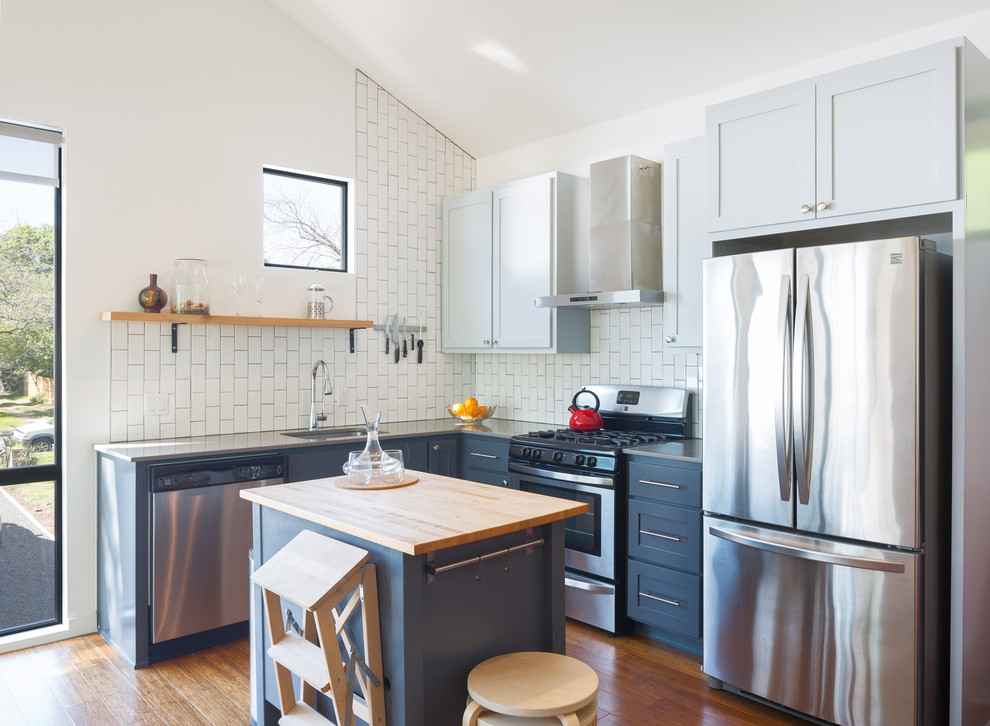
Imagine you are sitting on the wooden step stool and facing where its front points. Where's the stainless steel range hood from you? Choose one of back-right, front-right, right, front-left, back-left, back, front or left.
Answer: back

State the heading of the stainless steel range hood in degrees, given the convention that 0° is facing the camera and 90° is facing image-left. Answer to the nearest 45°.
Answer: approximately 45°

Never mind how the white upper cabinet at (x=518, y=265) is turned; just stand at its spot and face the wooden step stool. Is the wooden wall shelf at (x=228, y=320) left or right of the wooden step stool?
right

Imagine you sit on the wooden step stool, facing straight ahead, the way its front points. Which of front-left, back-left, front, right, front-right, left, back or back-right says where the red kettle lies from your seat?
back

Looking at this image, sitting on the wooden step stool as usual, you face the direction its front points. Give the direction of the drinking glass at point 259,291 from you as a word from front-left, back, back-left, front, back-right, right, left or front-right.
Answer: back-right

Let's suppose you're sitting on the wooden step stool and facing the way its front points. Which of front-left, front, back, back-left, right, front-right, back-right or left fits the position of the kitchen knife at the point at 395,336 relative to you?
back-right

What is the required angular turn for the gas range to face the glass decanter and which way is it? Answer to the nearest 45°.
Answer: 0° — it already faces it

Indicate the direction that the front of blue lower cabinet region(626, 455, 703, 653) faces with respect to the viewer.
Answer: facing the viewer and to the left of the viewer

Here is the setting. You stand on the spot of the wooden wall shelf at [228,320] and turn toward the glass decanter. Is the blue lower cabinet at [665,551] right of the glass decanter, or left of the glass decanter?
left

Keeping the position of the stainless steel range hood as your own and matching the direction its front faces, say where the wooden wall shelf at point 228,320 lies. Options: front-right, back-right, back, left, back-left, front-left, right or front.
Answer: front-right

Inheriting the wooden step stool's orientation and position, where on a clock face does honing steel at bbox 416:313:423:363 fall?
The honing steel is roughly at 5 o'clock from the wooden step stool.
